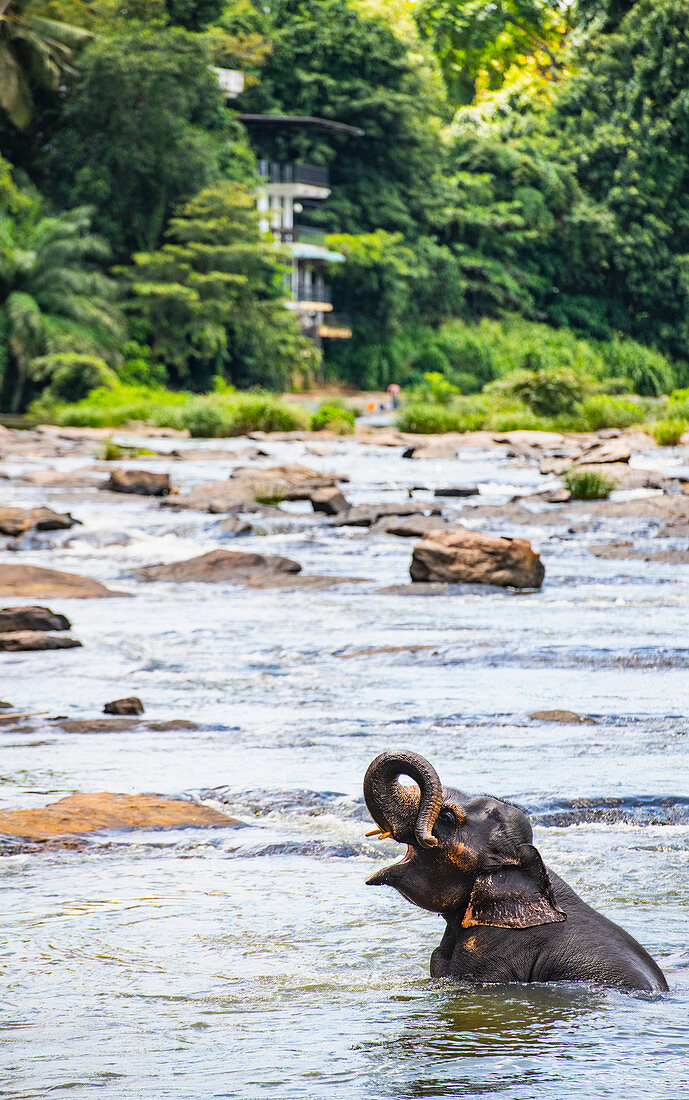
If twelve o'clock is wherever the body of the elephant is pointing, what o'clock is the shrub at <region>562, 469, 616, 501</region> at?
The shrub is roughly at 3 o'clock from the elephant.

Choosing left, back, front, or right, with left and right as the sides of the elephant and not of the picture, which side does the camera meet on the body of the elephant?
left

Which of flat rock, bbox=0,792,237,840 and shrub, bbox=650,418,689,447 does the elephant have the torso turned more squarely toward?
the flat rock

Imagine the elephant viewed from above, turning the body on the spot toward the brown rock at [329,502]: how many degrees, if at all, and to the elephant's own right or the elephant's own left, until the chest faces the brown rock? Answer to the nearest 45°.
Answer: approximately 90° to the elephant's own right

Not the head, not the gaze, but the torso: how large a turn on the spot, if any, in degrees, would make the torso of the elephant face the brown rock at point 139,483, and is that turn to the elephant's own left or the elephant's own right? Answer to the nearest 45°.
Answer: approximately 90° to the elephant's own right

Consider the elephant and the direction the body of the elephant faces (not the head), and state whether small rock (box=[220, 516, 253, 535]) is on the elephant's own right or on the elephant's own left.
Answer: on the elephant's own right
